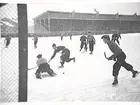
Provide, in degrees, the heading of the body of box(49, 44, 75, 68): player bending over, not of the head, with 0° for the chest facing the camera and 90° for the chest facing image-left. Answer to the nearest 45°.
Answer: approximately 90°

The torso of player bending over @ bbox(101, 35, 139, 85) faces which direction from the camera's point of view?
to the viewer's left

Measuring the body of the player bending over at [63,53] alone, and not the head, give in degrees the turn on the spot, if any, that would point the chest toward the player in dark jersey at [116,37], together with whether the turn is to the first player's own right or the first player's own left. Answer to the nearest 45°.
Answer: approximately 180°
